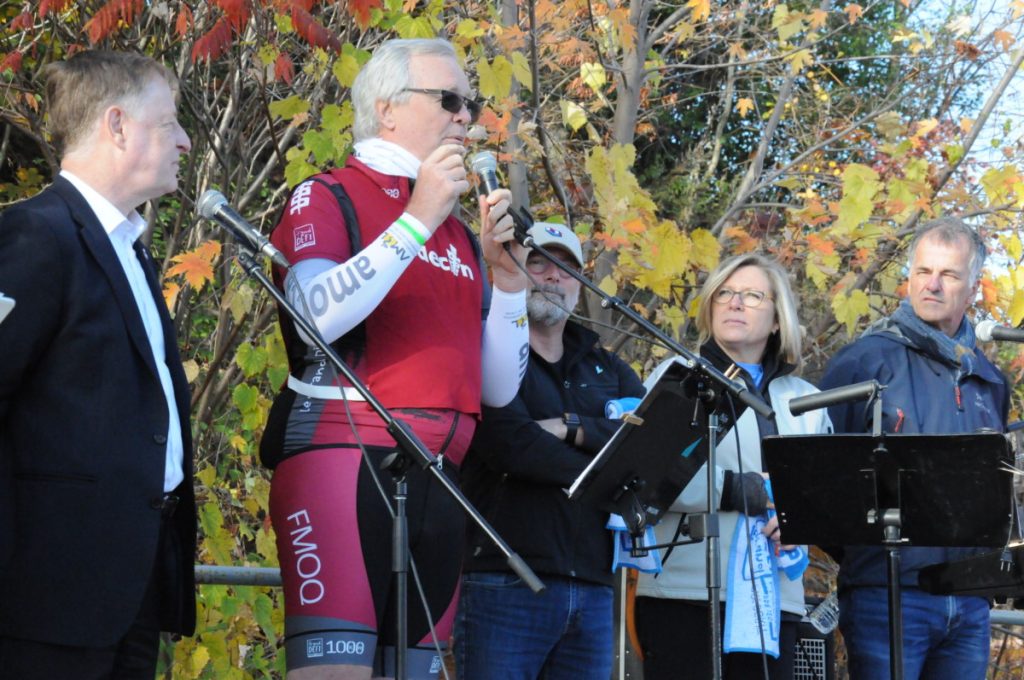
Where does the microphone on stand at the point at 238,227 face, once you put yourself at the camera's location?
facing to the left of the viewer

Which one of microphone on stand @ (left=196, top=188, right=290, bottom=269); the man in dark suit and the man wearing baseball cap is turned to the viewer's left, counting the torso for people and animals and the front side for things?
the microphone on stand

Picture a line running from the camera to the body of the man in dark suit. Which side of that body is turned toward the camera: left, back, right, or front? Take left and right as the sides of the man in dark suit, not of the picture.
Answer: right

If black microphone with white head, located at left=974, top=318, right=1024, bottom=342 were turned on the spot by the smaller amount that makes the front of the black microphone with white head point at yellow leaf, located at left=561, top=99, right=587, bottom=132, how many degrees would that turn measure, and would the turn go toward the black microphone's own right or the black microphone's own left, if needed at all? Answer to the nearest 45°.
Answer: approximately 45° to the black microphone's own right

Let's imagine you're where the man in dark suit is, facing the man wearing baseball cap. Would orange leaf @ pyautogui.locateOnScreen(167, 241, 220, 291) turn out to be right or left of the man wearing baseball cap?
left

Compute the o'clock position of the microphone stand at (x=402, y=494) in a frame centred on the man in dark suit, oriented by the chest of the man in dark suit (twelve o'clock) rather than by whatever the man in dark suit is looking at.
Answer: The microphone stand is roughly at 12 o'clock from the man in dark suit.

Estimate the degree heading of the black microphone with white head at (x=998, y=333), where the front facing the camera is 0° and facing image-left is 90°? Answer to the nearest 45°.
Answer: approximately 90°

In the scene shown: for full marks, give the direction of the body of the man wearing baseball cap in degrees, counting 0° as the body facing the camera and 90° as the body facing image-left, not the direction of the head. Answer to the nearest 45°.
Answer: approximately 0°

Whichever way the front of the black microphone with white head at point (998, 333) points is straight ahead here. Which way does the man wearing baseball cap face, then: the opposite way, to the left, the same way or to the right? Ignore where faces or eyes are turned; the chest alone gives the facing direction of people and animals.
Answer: to the left

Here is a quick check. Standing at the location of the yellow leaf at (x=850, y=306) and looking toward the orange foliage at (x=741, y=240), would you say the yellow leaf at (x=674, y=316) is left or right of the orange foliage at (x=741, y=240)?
left

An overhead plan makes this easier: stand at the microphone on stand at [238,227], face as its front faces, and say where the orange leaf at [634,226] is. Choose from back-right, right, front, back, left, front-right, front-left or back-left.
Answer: back-right
